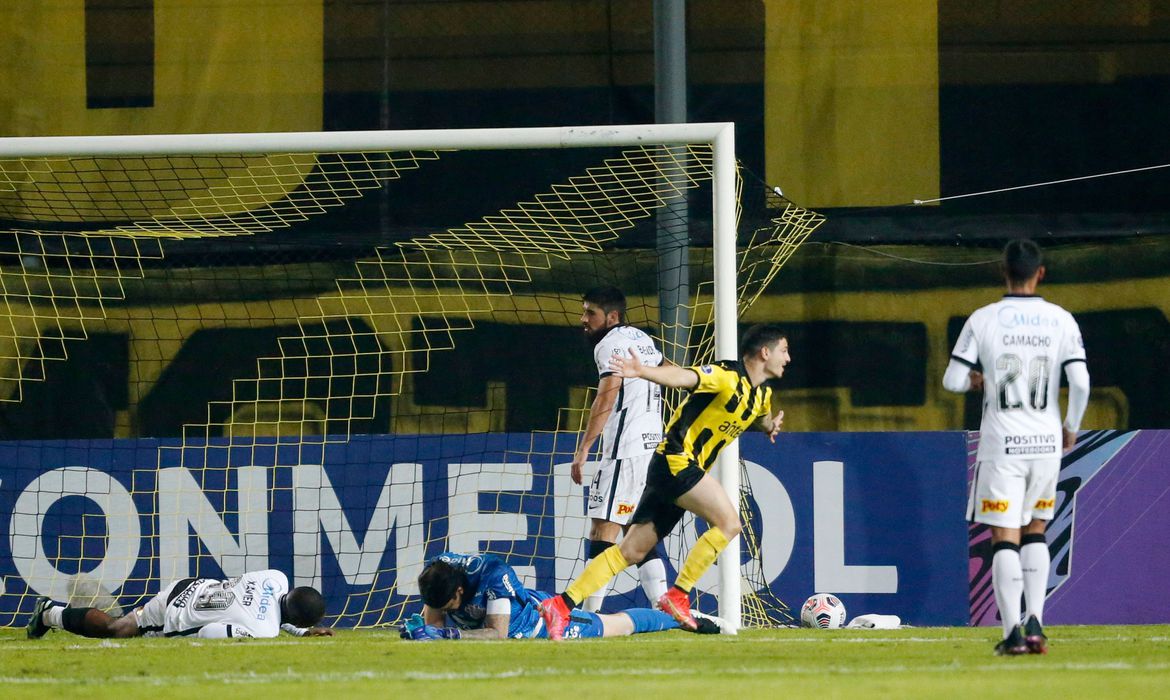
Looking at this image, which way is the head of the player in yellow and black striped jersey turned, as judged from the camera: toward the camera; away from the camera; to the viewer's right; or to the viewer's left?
to the viewer's right

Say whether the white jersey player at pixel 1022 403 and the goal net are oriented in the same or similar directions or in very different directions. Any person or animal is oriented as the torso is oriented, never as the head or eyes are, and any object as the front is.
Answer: very different directions

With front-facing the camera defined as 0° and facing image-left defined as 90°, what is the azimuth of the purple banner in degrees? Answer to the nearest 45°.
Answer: approximately 0°

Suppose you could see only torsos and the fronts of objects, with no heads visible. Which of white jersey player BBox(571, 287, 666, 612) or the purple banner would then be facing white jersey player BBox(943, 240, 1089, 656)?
the purple banner

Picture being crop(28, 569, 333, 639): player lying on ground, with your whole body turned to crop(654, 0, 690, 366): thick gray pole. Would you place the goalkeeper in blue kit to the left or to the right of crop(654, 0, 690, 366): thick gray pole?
right

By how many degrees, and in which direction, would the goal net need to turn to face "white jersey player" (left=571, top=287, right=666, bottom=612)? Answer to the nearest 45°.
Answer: approximately 45° to its left

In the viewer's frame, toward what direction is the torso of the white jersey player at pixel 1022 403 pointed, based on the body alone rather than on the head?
away from the camera

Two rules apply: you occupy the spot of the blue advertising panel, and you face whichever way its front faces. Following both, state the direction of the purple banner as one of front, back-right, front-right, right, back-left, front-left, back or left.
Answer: left

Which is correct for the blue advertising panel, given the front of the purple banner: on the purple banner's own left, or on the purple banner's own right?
on the purple banner's own right

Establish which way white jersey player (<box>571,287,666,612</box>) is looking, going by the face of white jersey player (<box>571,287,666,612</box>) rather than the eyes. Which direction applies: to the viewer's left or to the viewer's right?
to the viewer's left

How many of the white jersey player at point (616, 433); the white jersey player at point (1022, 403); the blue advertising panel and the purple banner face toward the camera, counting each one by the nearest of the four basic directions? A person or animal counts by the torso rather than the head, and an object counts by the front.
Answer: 2

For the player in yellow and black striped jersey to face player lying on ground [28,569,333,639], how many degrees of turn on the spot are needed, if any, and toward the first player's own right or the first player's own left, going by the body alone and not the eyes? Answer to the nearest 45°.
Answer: approximately 135° to the first player's own right

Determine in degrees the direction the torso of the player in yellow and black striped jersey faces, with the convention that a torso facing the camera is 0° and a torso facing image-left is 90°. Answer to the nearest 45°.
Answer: approximately 315°

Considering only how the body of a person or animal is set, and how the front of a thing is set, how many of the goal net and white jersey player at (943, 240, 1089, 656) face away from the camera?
1
